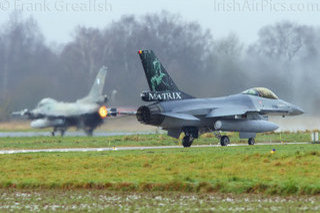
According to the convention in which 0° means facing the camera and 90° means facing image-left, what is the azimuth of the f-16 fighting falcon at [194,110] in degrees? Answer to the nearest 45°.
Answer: approximately 225°
